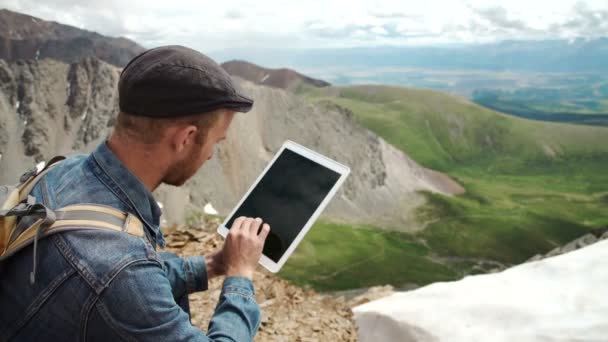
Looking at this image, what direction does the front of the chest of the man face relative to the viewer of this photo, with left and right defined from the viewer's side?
facing away from the viewer and to the right of the viewer
